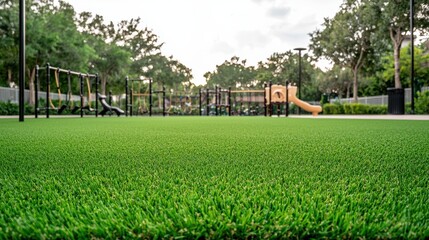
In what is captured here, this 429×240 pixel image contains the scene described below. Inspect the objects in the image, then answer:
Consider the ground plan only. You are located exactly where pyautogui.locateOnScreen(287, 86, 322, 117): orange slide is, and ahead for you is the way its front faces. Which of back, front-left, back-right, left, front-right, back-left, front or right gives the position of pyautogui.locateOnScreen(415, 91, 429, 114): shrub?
front-right

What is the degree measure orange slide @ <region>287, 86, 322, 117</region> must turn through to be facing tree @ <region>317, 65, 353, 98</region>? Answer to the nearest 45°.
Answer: approximately 90° to its left

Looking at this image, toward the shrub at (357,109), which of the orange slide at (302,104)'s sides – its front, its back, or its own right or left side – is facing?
front

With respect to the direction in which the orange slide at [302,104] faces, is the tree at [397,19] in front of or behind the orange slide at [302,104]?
in front

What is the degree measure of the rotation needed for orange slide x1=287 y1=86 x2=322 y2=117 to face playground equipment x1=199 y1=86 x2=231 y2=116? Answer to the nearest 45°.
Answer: approximately 180°

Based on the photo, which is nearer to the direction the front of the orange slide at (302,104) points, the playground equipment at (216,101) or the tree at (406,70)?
the tree

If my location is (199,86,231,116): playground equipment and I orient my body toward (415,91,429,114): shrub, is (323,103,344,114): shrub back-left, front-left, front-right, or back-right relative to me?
front-left

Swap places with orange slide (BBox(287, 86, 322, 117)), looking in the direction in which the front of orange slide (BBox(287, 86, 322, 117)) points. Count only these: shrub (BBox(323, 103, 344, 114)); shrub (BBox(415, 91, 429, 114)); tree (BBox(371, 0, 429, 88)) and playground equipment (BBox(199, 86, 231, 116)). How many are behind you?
1

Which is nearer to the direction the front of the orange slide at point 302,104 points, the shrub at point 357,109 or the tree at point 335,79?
the shrub

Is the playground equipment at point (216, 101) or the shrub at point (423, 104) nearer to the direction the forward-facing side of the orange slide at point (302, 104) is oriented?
the shrub

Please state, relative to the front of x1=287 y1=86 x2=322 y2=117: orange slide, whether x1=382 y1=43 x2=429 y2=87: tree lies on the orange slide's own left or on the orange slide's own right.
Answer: on the orange slide's own left

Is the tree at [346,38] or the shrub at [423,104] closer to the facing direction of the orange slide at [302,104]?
the shrub

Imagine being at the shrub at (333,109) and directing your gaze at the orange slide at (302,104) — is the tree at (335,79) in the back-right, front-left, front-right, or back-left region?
back-right

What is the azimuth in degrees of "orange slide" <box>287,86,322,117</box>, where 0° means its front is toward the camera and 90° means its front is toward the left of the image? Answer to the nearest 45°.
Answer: approximately 270°

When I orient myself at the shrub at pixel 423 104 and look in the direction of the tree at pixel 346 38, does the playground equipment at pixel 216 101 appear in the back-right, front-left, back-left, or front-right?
front-left
